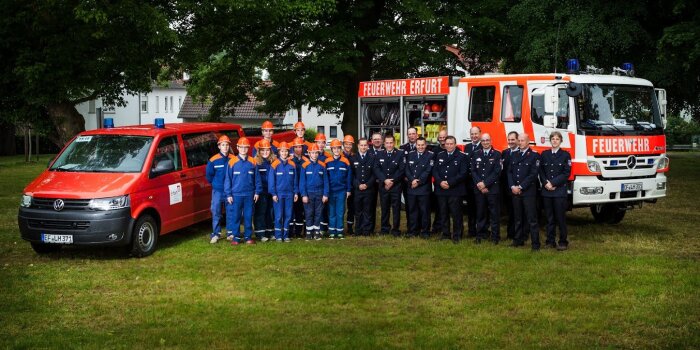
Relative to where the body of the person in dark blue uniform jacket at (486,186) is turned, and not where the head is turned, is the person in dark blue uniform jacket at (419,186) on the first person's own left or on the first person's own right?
on the first person's own right

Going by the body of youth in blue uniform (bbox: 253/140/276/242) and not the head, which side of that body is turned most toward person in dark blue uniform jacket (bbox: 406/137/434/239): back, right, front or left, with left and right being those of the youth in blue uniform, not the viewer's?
left

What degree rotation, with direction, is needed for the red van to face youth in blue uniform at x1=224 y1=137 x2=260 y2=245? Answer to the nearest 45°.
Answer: approximately 135° to its left

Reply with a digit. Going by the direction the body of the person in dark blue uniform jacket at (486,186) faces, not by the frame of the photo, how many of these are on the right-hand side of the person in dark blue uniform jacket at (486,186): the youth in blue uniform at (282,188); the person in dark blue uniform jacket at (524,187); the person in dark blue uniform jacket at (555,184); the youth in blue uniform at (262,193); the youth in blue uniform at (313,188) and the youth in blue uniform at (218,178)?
4

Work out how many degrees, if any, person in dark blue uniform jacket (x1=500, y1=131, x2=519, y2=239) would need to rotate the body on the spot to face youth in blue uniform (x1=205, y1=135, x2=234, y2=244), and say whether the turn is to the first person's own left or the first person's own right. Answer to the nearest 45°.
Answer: approximately 90° to the first person's own right

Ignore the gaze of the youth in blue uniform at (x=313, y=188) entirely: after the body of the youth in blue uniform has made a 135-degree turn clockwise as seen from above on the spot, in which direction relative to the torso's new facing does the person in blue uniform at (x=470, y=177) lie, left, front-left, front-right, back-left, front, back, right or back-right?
back-right

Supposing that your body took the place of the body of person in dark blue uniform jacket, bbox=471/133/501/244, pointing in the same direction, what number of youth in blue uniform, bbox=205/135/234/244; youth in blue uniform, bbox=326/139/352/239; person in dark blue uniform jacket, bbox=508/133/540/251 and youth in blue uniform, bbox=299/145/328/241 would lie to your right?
3

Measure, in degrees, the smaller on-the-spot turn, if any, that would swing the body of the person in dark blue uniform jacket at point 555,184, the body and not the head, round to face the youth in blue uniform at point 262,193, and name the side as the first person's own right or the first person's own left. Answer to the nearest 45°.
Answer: approximately 90° to the first person's own right

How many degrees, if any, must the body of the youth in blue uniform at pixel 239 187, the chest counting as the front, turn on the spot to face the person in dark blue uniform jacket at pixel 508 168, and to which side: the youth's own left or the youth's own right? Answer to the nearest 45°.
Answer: approximately 90° to the youth's own left

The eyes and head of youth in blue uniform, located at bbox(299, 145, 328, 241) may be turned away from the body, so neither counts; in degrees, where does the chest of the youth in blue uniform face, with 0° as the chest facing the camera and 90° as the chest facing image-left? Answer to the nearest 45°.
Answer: approximately 0°

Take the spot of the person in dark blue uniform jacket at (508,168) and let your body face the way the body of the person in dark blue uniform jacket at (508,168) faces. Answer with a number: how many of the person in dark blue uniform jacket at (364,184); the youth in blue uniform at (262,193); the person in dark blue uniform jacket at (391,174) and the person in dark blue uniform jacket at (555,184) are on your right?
3

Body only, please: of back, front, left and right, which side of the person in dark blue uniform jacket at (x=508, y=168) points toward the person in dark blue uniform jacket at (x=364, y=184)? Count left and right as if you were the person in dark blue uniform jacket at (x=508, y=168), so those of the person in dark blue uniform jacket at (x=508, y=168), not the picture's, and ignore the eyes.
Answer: right

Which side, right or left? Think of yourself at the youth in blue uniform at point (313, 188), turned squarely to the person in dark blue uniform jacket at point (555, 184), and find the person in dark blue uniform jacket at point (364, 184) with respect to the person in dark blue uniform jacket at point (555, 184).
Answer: left

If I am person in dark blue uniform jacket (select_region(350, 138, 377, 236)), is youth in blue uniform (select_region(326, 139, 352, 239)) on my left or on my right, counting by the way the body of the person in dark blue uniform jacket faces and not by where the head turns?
on my right
